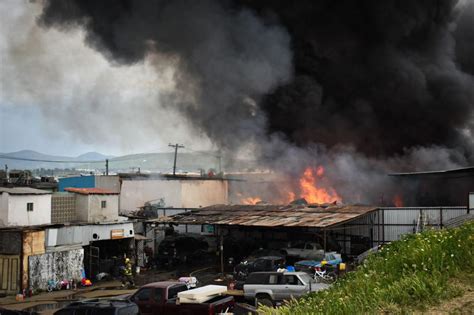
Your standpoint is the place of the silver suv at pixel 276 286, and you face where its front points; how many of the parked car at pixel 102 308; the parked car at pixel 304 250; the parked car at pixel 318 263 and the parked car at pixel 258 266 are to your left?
3

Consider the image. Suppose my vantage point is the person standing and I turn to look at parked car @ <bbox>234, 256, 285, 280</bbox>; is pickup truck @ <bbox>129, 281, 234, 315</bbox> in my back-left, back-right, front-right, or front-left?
front-right

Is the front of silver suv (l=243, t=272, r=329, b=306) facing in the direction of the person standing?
no

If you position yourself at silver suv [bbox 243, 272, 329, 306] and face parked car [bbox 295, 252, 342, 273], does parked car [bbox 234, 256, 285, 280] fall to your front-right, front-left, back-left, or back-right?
front-left

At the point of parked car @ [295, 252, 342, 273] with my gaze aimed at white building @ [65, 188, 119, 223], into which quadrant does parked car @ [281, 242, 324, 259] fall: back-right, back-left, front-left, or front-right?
front-right

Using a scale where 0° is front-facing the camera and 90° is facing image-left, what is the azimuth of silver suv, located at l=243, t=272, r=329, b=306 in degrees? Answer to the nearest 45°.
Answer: approximately 270°

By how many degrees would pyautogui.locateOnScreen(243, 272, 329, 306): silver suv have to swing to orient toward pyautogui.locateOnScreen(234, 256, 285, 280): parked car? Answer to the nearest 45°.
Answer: approximately 90° to its left

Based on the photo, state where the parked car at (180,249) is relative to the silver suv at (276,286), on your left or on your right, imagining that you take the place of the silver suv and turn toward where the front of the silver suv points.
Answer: on your left

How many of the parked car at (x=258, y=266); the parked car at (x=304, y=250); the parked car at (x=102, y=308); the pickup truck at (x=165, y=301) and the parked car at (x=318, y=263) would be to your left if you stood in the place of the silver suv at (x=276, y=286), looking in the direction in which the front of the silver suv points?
3

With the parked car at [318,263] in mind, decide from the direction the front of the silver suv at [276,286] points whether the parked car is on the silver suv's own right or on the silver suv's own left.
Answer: on the silver suv's own left

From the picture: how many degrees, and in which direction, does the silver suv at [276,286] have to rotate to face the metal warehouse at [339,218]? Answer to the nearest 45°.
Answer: approximately 90° to its left

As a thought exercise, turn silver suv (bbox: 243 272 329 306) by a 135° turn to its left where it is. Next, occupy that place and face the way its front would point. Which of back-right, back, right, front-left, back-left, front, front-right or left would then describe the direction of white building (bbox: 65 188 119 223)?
front
